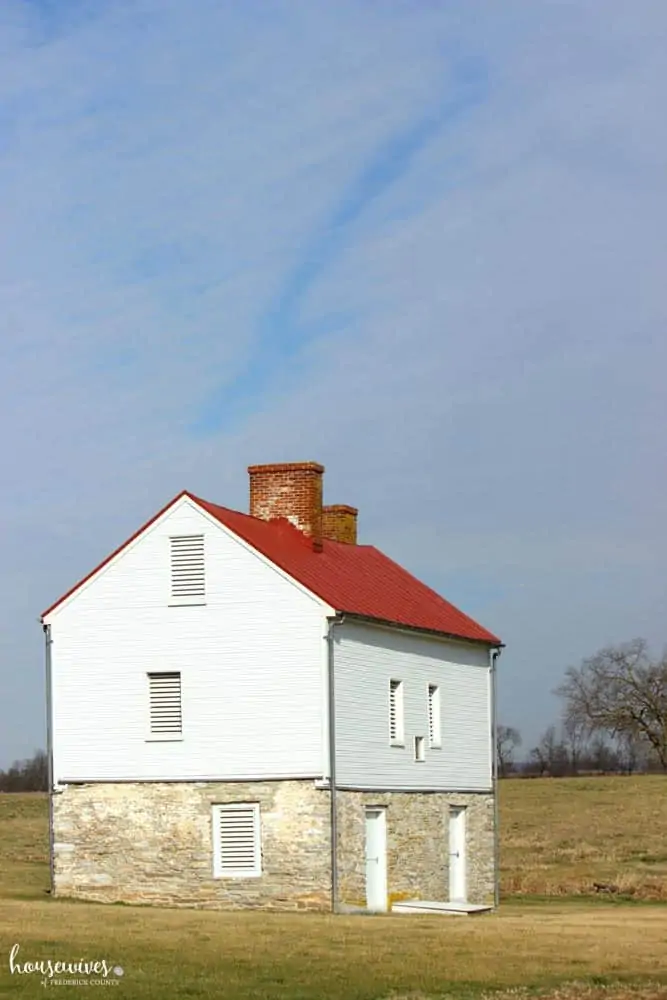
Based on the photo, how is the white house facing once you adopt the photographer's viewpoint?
facing the viewer and to the right of the viewer
